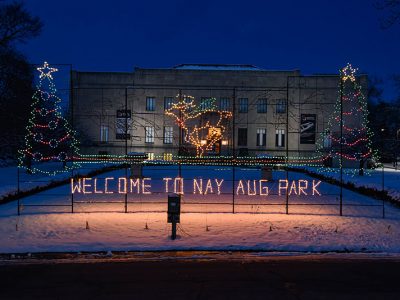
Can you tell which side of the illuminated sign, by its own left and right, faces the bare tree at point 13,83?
right

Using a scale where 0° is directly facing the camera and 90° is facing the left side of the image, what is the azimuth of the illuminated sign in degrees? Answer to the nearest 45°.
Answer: approximately 0°
